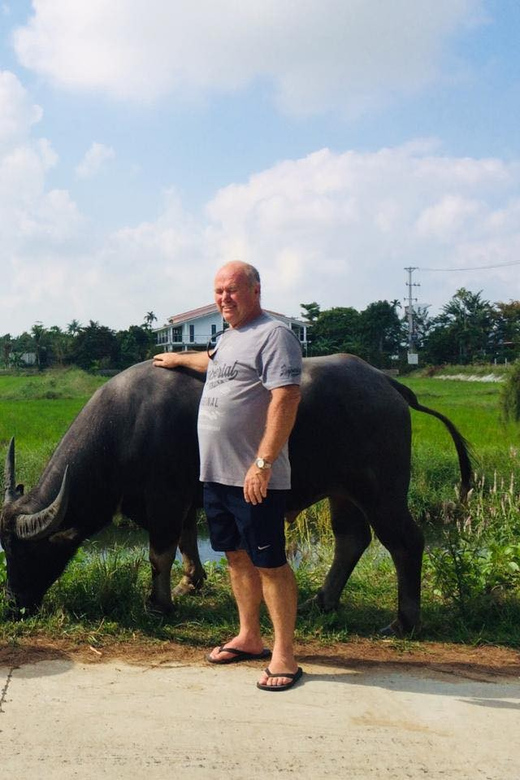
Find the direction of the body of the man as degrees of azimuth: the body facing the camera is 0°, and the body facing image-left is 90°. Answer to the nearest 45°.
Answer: approximately 45°

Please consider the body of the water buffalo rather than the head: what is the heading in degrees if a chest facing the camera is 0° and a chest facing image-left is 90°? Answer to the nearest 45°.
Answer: approximately 90°

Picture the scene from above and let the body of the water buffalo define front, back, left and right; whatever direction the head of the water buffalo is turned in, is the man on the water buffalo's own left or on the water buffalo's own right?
on the water buffalo's own left
